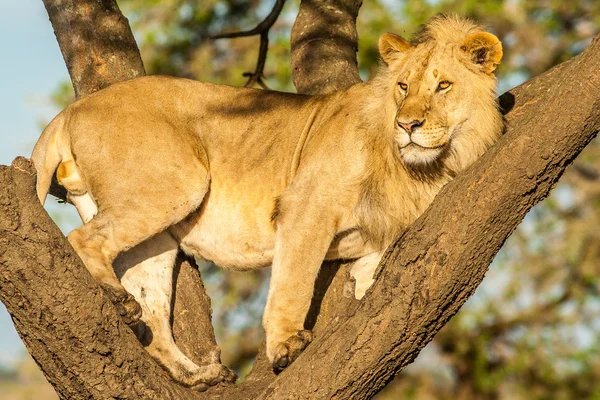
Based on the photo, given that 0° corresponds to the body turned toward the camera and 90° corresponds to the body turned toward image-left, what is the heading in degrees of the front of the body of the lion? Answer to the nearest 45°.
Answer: approximately 270°
